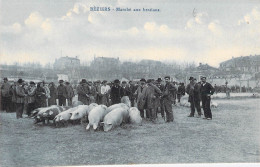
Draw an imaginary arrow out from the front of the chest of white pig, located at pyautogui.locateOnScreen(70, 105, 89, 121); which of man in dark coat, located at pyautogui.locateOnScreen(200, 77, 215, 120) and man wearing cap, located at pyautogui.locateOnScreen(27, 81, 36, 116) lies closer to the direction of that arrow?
the man wearing cap
